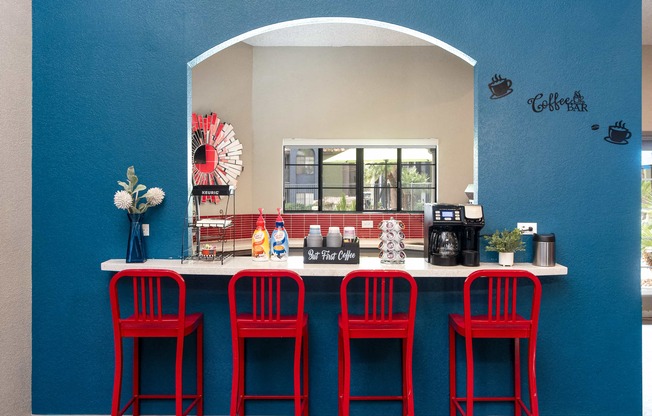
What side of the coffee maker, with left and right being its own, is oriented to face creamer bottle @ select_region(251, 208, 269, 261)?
right

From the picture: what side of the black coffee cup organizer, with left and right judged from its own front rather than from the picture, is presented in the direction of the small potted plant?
left

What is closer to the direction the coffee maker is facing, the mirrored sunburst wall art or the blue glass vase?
the blue glass vase

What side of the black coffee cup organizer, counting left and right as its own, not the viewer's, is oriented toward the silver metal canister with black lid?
left

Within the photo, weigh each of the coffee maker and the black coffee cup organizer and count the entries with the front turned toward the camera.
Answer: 2

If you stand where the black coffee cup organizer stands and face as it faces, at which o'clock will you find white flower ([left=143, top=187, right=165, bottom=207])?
The white flower is roughly at 3 o'clock from the black coffee cup organizer.

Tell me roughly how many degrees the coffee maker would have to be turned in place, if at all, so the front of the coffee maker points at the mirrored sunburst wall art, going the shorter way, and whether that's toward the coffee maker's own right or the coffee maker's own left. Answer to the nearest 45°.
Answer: approximately 135° to the coffee maker's own right

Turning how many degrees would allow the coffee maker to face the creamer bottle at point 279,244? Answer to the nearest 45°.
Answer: approximately 90° to its right

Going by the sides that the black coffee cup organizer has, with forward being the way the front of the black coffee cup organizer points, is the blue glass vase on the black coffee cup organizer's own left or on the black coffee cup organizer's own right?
on the black coffee cup organizer's own right

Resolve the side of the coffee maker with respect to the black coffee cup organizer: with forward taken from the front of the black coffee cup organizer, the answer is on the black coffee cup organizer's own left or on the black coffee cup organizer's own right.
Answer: on the black coffee cup organizer's own left

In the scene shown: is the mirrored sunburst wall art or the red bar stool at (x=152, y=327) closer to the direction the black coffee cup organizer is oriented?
the red bar stool

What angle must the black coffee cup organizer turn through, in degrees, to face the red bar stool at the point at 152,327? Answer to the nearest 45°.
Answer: approximately 90° to its right

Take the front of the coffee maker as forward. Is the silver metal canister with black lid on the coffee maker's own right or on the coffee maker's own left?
on the coffee maker's own left
